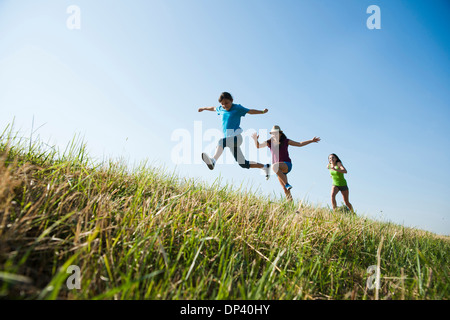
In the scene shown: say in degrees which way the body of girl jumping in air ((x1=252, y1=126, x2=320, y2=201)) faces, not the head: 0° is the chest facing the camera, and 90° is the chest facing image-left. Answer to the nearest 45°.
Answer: approximately 45°

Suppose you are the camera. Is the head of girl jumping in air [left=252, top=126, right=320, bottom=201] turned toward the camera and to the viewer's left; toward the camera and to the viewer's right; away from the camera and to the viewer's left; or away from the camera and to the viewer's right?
toward the camera and to the viewer's left

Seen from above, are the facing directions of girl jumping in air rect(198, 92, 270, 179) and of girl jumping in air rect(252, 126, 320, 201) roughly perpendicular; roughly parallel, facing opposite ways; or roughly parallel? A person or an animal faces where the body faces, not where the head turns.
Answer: roughly parallel

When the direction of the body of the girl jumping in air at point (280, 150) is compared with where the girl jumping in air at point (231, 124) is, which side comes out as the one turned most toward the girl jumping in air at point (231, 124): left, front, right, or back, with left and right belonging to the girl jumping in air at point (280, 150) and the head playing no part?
front

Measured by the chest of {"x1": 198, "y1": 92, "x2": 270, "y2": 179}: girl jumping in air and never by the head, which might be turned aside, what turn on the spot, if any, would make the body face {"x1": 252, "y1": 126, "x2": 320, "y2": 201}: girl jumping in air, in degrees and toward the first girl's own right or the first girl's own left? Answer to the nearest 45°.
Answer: approximately 180°
